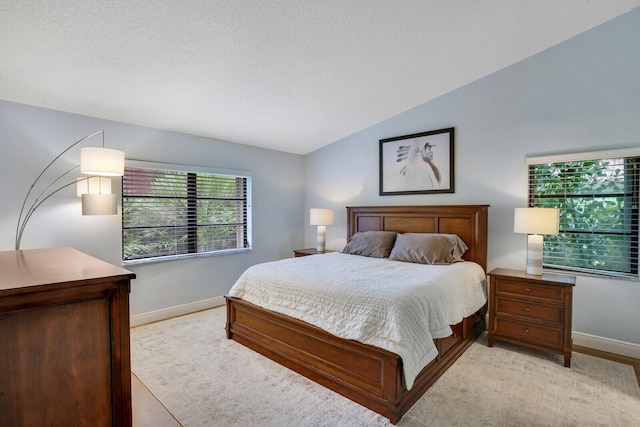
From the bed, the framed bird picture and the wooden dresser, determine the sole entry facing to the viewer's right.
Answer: the wooden dresser

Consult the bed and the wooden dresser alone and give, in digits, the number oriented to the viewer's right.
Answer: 1

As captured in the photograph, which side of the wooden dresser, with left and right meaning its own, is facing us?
right

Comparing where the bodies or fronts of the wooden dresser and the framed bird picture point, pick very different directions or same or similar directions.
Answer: very different directions

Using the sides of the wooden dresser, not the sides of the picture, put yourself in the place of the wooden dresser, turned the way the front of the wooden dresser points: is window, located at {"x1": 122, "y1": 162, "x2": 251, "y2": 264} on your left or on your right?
on your left

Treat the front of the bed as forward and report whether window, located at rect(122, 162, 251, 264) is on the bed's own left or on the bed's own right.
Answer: on the bed's own right

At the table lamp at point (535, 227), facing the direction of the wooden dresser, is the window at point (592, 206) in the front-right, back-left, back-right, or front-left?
back-left
